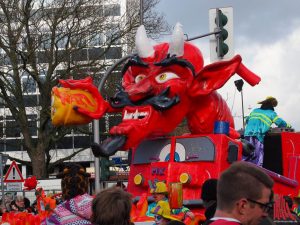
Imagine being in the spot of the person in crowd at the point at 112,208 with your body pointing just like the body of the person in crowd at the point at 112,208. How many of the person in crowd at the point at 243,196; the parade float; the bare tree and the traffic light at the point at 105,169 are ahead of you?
3

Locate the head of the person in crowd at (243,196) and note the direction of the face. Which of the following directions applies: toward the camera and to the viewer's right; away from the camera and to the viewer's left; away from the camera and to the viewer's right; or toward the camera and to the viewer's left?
away from the camera and to the viewer's right

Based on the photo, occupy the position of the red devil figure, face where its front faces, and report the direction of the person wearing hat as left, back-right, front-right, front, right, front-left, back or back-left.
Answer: back

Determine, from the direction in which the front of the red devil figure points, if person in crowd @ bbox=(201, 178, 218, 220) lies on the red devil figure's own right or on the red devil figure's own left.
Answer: on the red devil figure's own left

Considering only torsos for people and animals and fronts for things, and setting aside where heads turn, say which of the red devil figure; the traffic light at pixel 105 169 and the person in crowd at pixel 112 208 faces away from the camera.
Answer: the person in crowd

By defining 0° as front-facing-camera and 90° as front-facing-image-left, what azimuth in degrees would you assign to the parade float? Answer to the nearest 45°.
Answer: approximately 45°

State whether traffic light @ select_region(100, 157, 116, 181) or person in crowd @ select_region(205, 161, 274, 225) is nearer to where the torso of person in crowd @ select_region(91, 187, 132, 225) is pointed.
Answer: the traffic light

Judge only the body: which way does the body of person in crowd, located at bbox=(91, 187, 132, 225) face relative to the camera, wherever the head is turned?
away from the camera

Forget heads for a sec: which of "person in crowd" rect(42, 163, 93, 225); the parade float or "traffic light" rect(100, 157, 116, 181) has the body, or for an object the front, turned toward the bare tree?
the person in crowd
